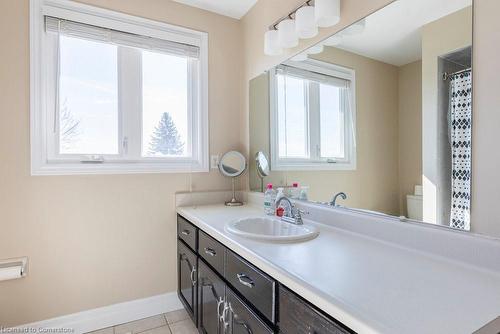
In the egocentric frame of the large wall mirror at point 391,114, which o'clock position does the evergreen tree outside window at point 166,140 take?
The evergreen tree outside window is roughly at 2 o'clock from the large wall mirror.

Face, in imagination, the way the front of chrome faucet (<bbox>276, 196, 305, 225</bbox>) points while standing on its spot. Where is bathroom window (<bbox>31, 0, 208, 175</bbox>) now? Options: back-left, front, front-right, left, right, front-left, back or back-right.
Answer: front-right

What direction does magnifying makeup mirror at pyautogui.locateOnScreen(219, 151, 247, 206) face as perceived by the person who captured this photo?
facing the viewer

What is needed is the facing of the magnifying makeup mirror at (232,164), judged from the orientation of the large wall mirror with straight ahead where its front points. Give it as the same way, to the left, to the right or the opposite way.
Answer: to the left

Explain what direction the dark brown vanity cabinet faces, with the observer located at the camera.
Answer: facing the viewer and to the left of the viewer

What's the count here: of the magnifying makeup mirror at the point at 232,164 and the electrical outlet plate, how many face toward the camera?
2

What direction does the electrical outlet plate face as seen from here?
toward the camera

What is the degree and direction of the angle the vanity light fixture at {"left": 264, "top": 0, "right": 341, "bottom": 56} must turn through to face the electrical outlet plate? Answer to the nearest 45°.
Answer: approximately 90° to its right

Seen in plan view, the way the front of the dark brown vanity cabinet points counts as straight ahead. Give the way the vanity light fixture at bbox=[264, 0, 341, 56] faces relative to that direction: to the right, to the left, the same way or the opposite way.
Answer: the same way

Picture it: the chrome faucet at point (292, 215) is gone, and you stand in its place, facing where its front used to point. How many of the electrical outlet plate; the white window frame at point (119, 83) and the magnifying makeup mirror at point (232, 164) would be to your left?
0
